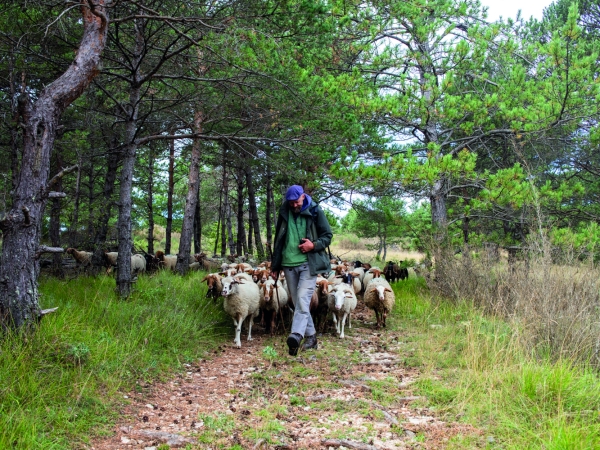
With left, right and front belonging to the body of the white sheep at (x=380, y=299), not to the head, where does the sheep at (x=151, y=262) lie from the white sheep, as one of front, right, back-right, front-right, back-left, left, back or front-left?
back-right

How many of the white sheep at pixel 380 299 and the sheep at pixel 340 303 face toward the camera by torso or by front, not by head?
2

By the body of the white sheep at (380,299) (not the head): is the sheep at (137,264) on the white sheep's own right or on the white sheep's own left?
on the white sheep's own right

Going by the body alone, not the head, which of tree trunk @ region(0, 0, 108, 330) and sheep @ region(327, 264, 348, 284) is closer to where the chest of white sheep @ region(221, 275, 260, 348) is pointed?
the tree trunk

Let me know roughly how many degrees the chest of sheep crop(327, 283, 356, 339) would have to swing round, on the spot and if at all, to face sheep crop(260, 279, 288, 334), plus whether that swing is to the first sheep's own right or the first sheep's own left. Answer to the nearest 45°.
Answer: approximately 90° to the first sheep's own right

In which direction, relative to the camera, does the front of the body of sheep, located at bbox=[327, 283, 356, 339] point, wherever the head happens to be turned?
toward the camera

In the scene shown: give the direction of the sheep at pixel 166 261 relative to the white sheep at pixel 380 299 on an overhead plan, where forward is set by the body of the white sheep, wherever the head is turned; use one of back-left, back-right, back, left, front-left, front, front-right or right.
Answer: back-right

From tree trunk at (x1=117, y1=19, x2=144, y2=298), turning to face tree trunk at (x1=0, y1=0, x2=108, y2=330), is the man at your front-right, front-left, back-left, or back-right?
front-left

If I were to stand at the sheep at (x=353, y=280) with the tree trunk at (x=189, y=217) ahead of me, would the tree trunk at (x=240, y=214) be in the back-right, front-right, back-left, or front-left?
front-right
